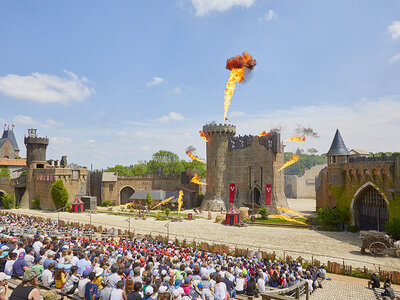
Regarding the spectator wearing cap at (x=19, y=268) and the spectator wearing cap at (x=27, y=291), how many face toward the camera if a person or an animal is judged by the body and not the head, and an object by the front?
0

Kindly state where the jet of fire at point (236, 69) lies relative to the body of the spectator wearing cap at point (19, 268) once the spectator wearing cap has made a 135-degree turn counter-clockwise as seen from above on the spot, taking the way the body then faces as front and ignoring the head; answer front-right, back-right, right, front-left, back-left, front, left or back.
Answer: back-right

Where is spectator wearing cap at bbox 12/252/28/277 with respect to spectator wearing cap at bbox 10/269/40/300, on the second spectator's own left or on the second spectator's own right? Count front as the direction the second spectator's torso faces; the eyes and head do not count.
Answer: on the second spectator's own left

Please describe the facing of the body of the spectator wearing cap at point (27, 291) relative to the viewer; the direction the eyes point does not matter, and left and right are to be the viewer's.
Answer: facing away from the viewer and to the right of the viewer

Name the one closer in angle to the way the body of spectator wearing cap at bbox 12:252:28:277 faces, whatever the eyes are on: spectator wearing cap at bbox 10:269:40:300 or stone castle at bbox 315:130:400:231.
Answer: the stone castle

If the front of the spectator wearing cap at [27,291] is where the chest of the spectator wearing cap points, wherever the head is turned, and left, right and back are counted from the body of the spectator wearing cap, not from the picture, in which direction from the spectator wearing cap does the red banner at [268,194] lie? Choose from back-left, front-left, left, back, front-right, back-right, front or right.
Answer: front

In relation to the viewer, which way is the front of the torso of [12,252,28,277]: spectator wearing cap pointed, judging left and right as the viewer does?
facing away from the viewer and to the right of the viewer

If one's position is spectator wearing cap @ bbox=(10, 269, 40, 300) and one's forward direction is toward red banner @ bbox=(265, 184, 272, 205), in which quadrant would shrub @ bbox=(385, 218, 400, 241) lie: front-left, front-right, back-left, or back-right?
front-right

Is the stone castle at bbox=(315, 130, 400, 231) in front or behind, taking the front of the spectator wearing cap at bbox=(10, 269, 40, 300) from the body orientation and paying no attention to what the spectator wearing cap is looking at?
in front

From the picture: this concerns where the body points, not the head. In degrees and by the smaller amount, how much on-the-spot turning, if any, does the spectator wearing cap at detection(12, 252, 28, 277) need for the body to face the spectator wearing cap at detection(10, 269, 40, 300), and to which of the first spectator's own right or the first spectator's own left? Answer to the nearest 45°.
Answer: approximately 135° to the first spectator's own right

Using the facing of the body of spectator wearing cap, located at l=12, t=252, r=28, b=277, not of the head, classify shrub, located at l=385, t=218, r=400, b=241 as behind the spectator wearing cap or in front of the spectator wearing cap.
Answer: in front

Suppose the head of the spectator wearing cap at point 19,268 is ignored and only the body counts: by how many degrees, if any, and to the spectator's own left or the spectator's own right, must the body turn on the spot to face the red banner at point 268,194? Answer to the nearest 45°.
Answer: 0° — they already face it
